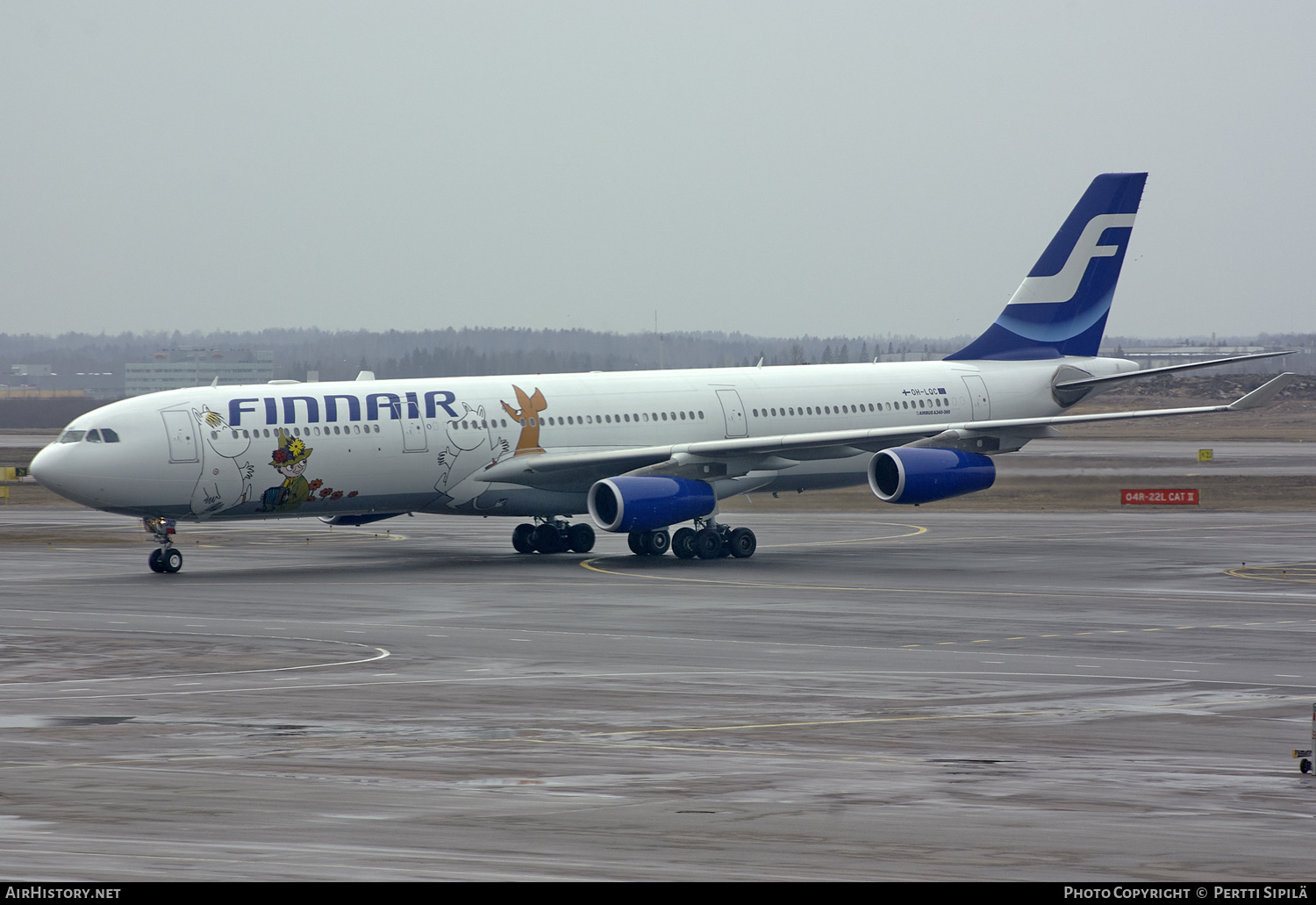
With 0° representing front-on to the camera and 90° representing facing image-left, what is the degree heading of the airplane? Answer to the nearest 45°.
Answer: approximately 45°
